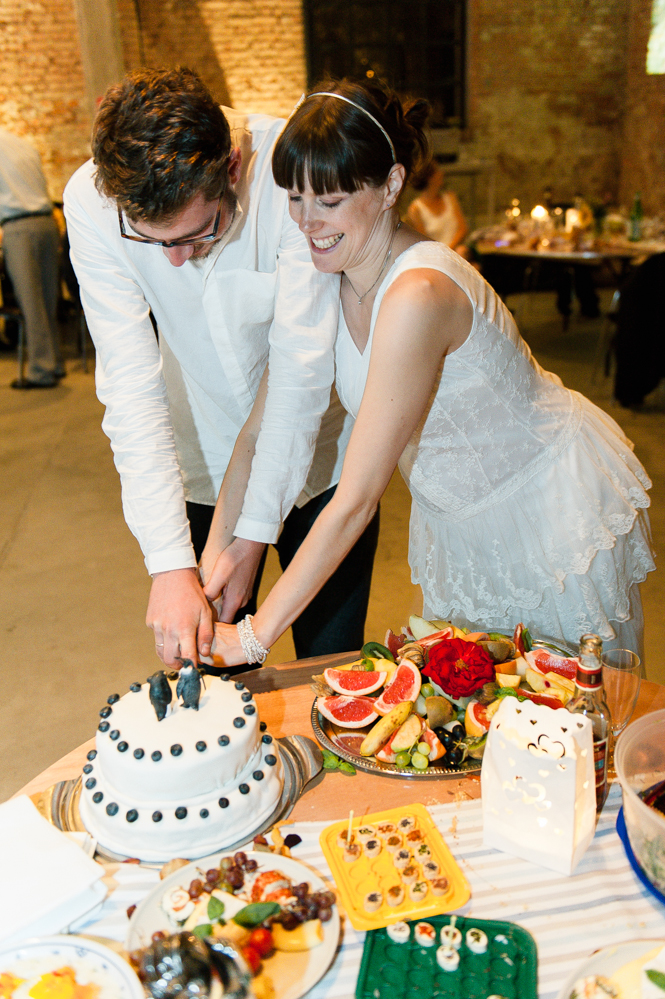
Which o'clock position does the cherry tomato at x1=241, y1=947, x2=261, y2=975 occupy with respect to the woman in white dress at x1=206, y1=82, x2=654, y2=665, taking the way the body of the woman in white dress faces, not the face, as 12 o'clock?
The cherry tomato is roughly at 11 o'clock from the woman in white dress.

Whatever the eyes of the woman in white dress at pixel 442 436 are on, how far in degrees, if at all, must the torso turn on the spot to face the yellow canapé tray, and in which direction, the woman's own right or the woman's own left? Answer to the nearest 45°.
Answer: approximately 45° to the woman's own left

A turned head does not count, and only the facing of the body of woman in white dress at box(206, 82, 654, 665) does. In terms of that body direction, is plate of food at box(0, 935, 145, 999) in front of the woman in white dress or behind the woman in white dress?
in front

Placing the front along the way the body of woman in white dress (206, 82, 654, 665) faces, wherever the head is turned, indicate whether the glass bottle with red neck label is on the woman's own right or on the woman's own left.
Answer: on the woman's own left

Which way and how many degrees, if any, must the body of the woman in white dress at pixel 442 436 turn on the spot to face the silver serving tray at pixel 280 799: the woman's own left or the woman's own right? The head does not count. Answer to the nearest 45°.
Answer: approximately 45° to the woman's own left

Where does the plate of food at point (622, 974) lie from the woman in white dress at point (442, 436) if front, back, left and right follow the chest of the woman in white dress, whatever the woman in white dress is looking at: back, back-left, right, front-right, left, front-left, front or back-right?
front-left

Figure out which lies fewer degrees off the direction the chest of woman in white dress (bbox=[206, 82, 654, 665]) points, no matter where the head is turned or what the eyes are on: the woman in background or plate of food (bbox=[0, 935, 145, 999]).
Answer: the plate of food

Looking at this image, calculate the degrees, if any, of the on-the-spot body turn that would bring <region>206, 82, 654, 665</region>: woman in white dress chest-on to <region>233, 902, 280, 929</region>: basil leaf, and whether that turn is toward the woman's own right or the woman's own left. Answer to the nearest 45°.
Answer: approximately 45° to the woman's own left

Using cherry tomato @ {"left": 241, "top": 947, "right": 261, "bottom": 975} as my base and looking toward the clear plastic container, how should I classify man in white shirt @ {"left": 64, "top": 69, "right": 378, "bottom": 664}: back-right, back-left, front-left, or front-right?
front-left

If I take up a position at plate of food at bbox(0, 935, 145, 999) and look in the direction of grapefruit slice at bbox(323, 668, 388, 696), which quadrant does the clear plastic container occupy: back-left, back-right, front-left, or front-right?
front-right

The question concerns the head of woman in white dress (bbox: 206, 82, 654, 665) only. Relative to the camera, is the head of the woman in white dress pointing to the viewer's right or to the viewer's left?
to the viewer's left

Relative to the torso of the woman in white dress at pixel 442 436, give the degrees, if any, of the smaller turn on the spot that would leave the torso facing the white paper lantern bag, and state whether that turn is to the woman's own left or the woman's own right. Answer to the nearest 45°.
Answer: approximately 45° to the woman's own left
